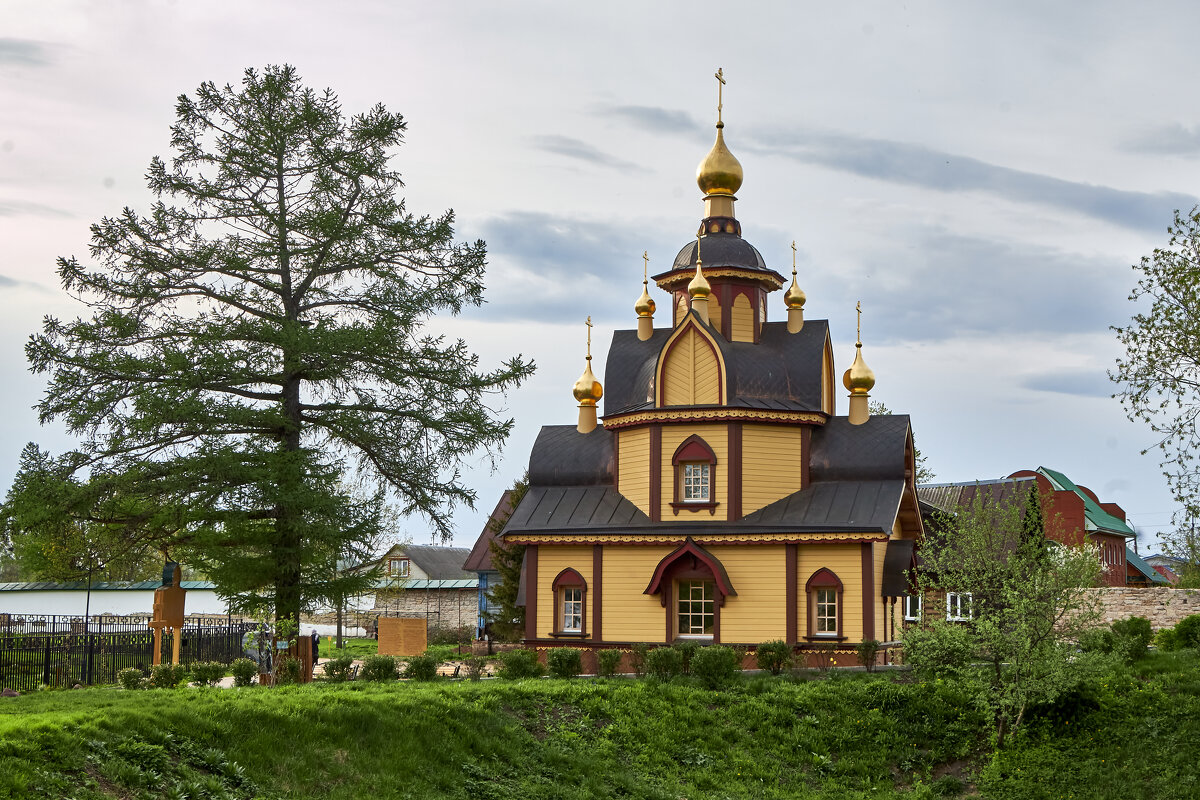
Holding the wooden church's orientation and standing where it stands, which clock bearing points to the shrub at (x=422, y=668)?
The shrub is roughly at 2 o'clock from the wooden church.

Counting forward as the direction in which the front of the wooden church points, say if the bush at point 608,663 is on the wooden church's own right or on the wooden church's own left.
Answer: on the wooden church's own right

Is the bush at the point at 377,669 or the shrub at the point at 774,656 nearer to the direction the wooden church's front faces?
the shrub

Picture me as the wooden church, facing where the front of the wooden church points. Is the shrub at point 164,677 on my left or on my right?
on my right

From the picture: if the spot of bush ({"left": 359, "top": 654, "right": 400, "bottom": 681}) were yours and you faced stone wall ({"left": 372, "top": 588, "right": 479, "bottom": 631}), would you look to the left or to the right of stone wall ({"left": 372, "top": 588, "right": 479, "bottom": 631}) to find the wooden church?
right
